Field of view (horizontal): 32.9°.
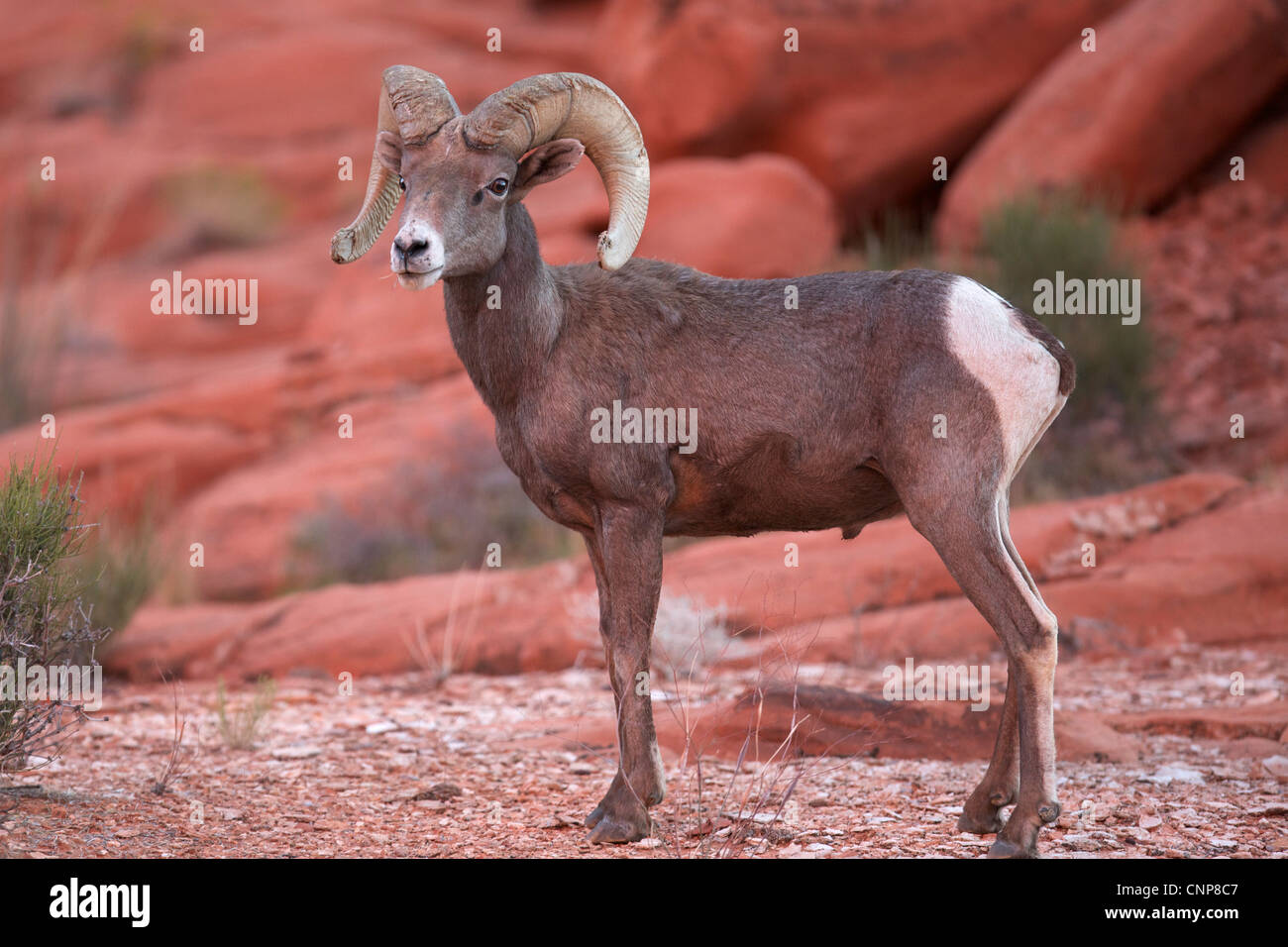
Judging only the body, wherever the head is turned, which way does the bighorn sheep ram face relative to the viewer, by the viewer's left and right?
facing to the left of the viewer

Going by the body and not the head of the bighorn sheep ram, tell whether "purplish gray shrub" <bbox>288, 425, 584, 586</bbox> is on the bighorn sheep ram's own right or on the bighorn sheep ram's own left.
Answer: on the bighorn sheep ram's own right

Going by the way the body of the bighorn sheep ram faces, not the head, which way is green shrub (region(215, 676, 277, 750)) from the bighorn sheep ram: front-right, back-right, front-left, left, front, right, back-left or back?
front-right

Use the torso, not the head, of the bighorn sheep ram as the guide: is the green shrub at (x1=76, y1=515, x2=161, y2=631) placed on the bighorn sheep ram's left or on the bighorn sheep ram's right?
on the bighorn sheep ram's right

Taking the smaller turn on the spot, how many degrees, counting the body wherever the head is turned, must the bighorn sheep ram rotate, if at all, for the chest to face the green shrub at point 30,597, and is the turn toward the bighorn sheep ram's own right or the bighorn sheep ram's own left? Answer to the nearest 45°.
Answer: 0° — it already faces it
